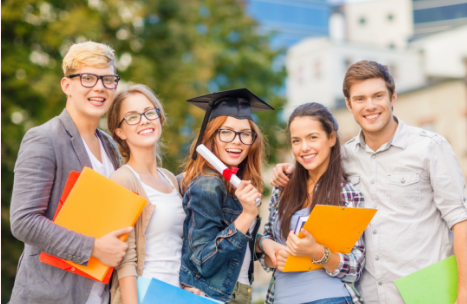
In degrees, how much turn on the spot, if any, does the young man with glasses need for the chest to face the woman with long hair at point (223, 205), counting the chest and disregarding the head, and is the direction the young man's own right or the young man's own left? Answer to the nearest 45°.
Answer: approximately 45° to the young man's own left

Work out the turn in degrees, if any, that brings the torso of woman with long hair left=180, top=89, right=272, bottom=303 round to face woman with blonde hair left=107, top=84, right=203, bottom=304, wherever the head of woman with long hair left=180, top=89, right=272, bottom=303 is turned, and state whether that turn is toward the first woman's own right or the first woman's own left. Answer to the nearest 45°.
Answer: approximately 135° to the first woman's own right

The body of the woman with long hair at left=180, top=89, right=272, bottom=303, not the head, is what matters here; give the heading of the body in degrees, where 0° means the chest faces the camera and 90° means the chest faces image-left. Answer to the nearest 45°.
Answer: approximately 315°
